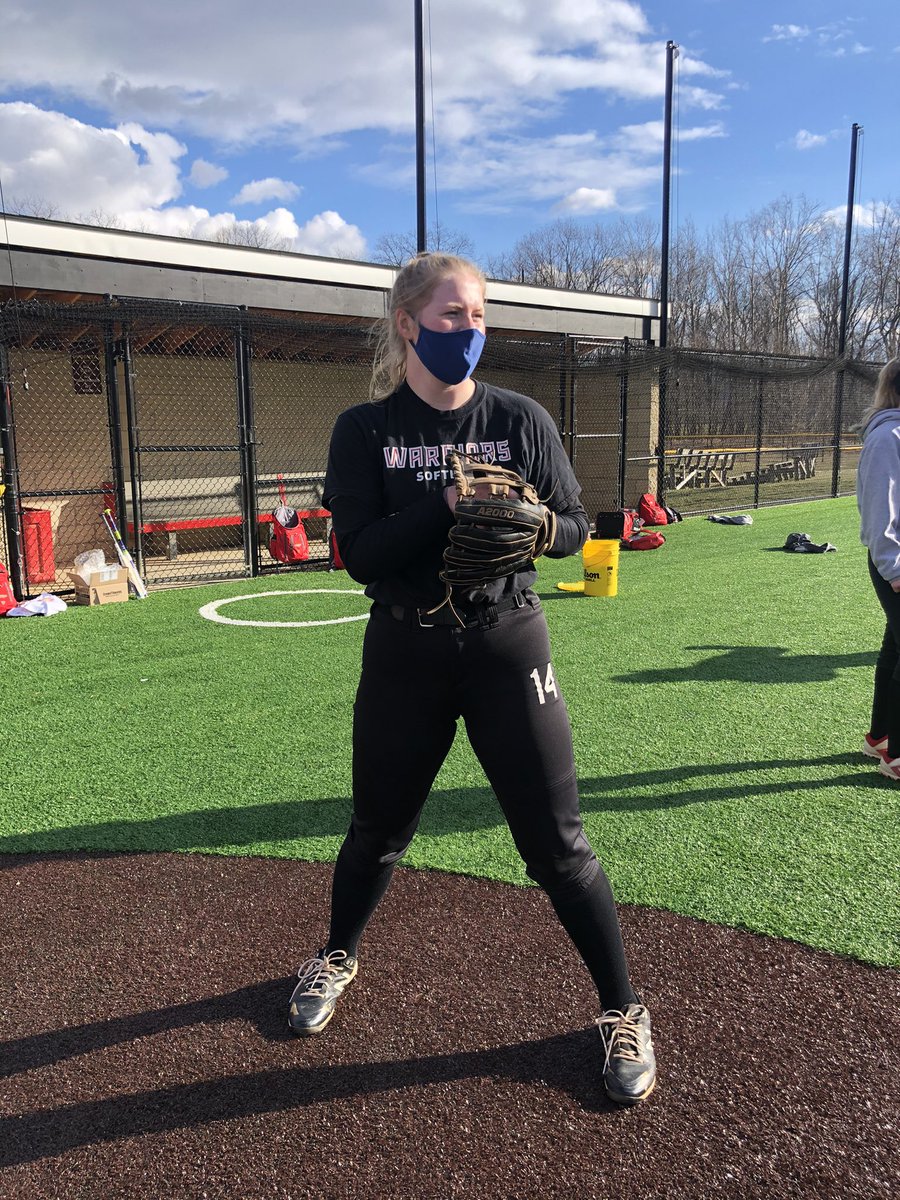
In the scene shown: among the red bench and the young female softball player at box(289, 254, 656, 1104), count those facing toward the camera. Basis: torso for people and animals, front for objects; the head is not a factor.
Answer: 2

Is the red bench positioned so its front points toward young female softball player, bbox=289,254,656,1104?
yes

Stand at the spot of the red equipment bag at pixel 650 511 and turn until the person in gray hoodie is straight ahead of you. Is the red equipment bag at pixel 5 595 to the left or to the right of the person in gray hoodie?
right

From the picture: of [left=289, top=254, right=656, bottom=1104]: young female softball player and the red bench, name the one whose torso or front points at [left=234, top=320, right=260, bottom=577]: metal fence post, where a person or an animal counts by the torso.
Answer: the red bench

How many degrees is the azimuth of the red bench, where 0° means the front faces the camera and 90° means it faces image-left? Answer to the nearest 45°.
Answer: approximately 0°

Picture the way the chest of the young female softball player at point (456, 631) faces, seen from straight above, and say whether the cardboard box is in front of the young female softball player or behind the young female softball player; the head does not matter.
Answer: behind

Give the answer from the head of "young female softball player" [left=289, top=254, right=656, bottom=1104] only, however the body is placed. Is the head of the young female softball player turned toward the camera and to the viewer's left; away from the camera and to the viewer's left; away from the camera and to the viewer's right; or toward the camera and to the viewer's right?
toward the camera and to the viewer's right

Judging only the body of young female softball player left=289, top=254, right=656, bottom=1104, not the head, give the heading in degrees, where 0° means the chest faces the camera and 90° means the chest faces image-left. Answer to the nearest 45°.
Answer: approximately 0°

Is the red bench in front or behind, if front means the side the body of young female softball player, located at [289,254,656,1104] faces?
behind

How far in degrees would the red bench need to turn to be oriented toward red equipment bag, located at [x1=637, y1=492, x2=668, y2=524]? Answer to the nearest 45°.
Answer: approximately 90° to its left
